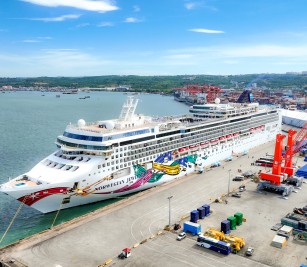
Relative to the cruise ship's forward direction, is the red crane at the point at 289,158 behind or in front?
behind

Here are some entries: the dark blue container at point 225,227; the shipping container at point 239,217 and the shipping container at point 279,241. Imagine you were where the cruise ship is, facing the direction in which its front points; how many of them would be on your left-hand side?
3

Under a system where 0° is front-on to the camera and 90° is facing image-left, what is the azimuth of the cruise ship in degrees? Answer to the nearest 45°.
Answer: approximately 45°

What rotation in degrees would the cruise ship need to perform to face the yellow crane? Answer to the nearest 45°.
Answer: approximately 90° to its left

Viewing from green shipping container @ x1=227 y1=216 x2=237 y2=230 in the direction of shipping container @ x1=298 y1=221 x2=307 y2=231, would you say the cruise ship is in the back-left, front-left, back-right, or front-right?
back-left

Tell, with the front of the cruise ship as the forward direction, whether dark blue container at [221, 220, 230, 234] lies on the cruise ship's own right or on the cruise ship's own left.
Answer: on the cruise ship's own left

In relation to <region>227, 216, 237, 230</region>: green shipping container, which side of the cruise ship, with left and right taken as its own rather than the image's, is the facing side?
left

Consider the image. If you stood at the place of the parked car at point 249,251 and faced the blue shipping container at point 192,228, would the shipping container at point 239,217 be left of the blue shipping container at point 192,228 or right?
right

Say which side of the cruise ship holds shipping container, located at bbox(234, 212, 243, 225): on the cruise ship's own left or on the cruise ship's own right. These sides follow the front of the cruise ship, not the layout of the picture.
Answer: on the cruise ship's own left
